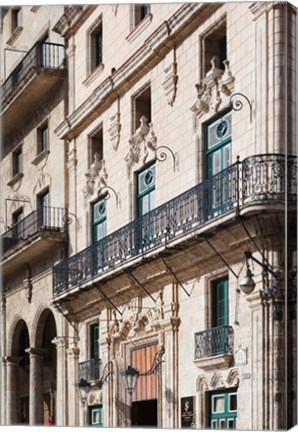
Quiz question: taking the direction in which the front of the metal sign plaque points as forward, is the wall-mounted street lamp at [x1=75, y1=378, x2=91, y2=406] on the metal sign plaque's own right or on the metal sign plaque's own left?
on the metal sign plaque's own right

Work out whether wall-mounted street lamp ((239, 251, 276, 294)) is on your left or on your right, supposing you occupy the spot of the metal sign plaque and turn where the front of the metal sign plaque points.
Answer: on your left

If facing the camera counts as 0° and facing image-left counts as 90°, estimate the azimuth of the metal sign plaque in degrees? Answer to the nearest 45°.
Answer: approximately 45°

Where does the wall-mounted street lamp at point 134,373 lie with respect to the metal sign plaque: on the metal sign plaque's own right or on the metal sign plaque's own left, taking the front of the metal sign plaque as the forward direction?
on the metal sign plaque's own right
